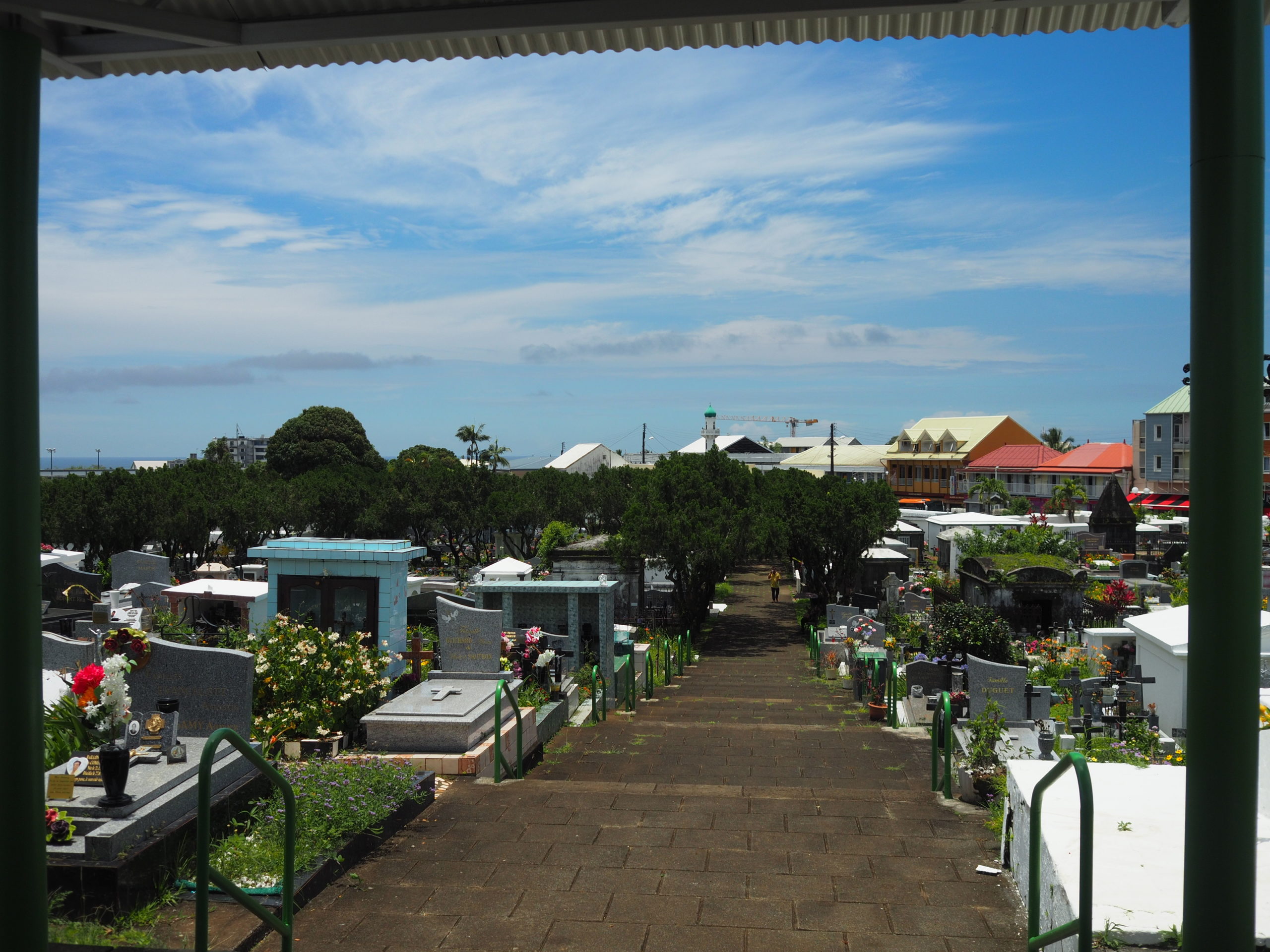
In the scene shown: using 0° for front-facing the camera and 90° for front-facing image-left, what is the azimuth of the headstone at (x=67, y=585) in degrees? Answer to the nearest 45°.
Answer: approximately 0°

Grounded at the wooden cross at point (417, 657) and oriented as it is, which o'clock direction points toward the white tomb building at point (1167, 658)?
The white tomb building is roughly at 10 o'clock from the wooden cross.

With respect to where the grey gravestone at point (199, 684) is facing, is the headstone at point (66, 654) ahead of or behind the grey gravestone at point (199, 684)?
behind

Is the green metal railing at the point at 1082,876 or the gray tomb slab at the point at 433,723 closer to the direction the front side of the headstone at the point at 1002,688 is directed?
the green metal railing

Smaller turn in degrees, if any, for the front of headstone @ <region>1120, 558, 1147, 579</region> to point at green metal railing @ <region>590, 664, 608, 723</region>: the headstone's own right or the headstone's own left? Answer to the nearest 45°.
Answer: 0° — it already faces it

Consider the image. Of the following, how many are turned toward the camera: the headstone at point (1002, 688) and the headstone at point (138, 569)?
2

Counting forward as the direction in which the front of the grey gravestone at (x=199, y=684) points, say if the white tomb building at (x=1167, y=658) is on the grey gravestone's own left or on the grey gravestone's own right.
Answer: on the grey gravestone's own left

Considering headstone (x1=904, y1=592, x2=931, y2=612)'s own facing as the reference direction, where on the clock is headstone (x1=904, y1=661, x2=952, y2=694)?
headstone (x1=904, y1=661, x2=952, y2=694) is roughly at 12 o'clock from headstone (x1=904, y1=592, x2=931, y2=612).
